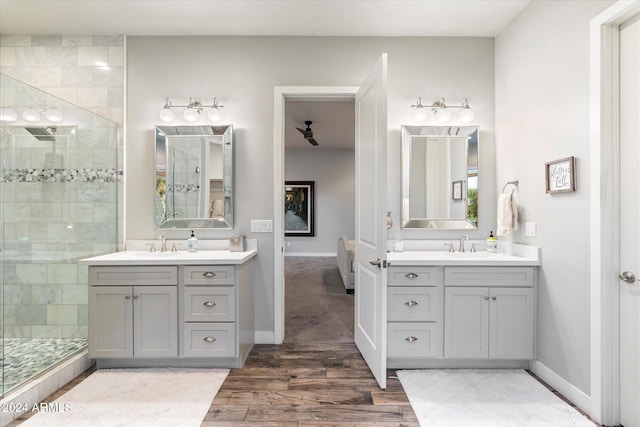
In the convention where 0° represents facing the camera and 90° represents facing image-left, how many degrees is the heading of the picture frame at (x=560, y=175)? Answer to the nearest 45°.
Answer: approximately 45°

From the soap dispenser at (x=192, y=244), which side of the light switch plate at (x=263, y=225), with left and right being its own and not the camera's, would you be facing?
right

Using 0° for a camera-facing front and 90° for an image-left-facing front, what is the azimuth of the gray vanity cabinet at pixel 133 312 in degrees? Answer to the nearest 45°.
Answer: approximately 0°

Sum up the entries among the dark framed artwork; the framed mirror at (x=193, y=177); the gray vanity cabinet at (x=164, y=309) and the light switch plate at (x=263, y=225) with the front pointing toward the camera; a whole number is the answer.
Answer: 4

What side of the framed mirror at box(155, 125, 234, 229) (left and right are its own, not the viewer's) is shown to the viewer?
front

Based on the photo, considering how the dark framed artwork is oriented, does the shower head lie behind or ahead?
ahead

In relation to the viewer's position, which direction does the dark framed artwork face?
facing the viewer

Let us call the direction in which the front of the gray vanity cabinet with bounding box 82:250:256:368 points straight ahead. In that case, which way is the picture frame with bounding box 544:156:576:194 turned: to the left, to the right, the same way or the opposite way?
to the right

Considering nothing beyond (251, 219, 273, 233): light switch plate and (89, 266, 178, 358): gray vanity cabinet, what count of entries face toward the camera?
2
